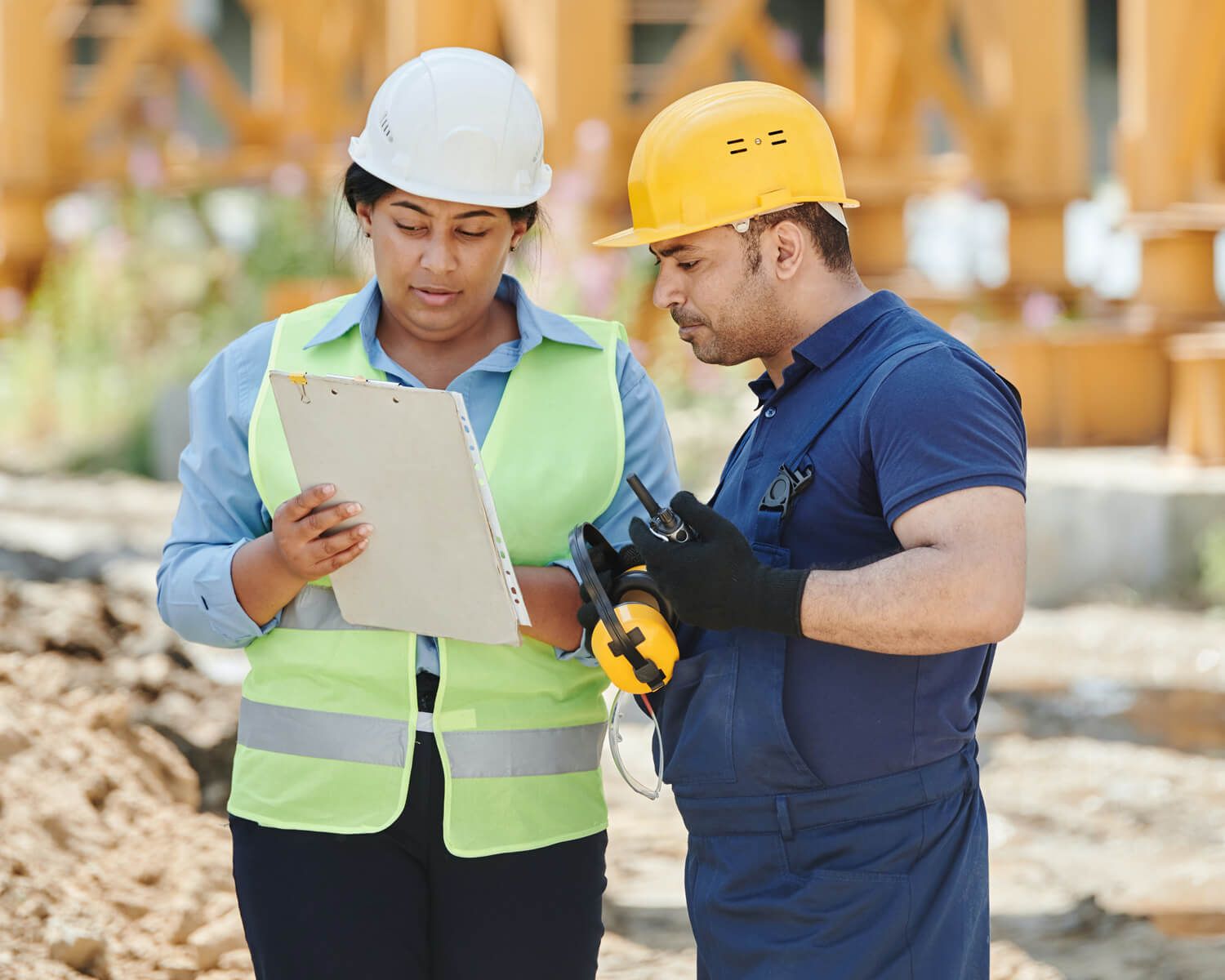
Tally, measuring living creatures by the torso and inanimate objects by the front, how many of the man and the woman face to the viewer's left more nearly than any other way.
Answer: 1

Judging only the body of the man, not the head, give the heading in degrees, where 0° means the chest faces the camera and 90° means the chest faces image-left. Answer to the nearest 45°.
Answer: approximately 90°

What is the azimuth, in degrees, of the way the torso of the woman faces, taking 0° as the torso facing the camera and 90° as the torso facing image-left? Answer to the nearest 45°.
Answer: approximately 0°

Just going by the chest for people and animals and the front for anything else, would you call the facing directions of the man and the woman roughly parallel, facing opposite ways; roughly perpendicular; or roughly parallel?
roughly perpendicular
